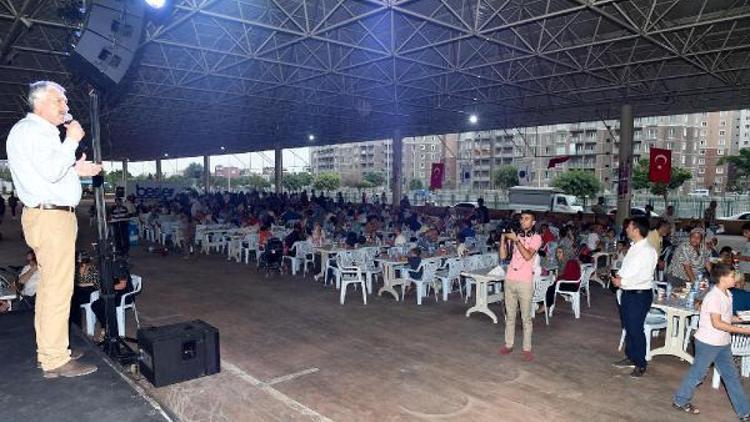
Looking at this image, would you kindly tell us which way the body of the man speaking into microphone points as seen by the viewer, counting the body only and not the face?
to the viewer's right

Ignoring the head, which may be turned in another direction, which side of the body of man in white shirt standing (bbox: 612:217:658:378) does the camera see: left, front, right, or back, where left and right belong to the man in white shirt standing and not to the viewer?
left

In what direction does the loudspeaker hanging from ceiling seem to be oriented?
to the viewer's right

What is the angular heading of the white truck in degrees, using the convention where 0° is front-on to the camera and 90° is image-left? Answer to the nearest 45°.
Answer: approximately 270°

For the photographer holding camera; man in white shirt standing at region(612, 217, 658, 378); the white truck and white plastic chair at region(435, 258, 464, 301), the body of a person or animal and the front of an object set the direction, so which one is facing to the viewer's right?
the white truck
